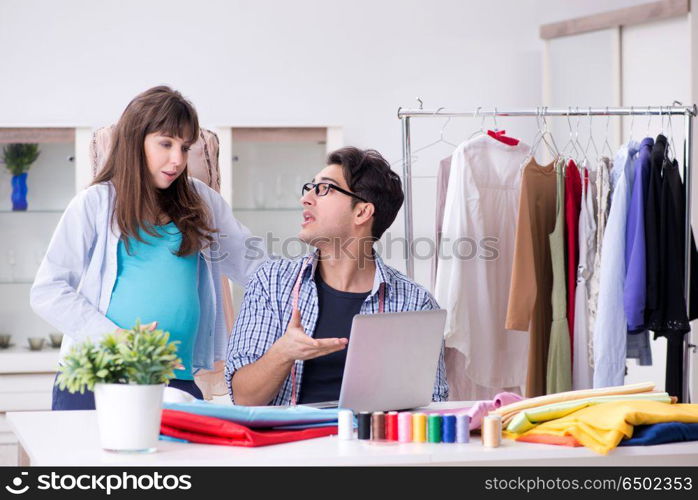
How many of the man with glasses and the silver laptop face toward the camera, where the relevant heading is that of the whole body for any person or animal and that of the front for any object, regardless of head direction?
1

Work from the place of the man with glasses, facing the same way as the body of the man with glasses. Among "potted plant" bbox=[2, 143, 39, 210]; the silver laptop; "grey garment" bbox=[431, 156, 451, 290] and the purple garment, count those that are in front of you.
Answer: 1

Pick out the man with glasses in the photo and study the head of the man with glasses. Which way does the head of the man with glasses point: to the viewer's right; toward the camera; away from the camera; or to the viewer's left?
to the viewer's left

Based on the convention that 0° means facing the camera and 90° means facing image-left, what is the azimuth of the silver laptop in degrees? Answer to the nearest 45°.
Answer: approximately 135°

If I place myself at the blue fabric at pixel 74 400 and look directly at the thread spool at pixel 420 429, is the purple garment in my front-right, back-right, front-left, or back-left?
front-left

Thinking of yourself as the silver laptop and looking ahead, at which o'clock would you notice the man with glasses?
The man with glasses is roughly at 1 o'clock from the silver laptop.

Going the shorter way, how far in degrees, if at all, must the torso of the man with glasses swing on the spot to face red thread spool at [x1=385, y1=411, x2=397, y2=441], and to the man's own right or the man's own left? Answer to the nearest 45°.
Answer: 0° — they already face it

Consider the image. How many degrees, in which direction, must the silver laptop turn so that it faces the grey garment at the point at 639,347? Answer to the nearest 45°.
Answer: approximately 90° to its right

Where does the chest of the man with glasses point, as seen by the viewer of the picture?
toward the camera

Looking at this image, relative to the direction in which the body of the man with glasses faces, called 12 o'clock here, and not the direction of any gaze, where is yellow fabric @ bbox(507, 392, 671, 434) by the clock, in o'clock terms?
The yellow fabric is roughly at 11 o'clock from the man with glasses.

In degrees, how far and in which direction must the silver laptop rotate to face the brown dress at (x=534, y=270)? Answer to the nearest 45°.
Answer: approximately 45° to its right

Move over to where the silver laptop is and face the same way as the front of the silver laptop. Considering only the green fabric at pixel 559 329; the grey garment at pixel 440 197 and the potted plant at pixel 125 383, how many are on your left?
1
